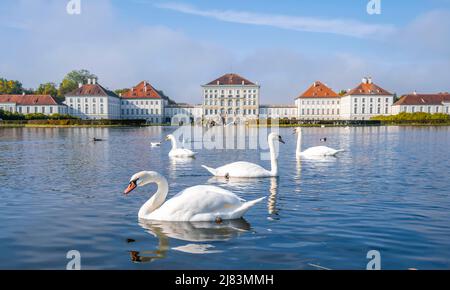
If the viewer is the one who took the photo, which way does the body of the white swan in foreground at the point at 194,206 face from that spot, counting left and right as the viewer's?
facing to the left of the viewer
